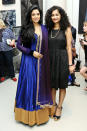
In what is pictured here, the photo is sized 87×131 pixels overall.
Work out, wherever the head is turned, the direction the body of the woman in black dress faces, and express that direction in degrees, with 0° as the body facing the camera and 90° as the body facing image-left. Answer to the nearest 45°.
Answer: approximately 45°
